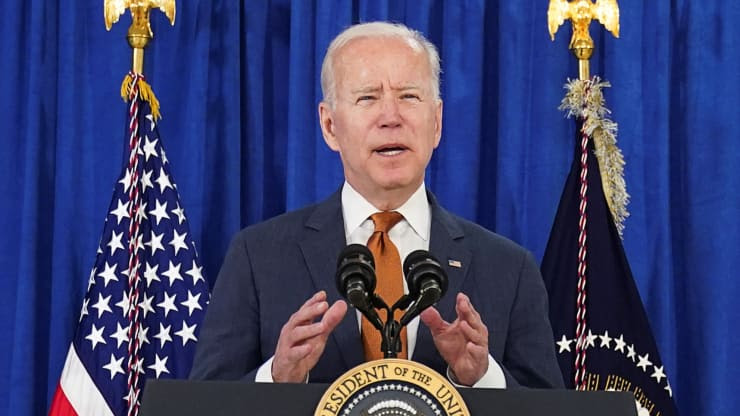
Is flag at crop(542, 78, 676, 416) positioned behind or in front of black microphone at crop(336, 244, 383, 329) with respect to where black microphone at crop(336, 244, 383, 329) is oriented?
in front

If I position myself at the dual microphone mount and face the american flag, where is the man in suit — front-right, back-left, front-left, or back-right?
front-right

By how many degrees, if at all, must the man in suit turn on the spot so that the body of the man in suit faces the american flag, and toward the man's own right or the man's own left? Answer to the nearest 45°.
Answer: approximately 135° to the man's own right

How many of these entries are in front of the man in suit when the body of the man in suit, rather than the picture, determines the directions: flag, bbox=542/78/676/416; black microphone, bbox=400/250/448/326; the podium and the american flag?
2

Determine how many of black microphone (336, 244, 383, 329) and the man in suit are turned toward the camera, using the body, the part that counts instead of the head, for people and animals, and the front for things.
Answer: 1

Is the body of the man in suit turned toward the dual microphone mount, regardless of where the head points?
yes

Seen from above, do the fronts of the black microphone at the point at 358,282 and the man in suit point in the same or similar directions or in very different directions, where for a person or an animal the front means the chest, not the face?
very different directions

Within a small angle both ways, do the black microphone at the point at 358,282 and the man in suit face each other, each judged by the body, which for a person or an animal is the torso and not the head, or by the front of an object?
yes

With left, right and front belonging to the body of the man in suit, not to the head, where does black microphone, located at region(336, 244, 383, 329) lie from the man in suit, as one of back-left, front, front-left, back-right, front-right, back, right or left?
front

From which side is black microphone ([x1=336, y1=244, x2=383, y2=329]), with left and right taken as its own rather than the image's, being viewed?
back

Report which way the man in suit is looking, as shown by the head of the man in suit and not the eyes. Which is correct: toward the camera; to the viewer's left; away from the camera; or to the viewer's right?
toward the camera

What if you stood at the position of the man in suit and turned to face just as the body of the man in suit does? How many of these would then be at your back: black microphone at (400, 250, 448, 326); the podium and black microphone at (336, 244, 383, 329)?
0

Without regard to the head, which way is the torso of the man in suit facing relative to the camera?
toward the camera

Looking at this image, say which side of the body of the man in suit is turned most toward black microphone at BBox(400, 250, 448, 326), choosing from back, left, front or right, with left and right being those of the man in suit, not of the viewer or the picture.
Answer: front

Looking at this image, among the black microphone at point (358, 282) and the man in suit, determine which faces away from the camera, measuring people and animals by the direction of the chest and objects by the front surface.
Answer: the black microphone

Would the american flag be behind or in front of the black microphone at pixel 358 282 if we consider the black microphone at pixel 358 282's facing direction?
in front
